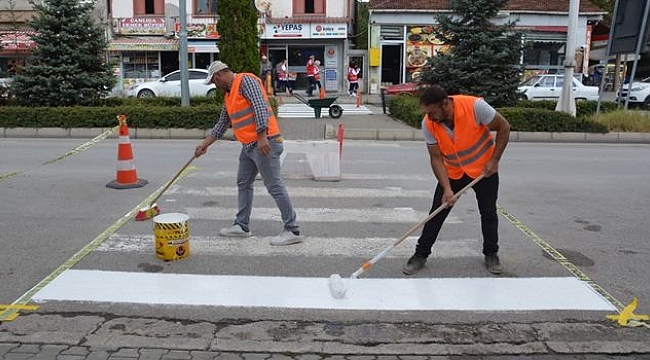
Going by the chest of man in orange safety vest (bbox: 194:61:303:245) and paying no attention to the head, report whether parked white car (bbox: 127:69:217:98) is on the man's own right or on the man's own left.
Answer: on the man's own right

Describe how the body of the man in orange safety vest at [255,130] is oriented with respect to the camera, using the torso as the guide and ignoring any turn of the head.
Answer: to the viewer's left

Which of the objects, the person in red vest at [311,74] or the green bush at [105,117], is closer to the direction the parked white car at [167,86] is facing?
the green bush

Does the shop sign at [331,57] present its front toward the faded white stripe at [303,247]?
yes

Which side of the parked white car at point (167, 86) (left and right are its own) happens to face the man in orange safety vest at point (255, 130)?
left

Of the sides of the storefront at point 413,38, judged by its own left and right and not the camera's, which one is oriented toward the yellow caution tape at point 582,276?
front

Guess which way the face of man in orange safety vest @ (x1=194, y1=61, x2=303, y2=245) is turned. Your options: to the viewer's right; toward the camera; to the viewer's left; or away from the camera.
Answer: to the viewer's left

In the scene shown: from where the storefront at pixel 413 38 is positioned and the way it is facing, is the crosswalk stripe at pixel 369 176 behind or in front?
in front

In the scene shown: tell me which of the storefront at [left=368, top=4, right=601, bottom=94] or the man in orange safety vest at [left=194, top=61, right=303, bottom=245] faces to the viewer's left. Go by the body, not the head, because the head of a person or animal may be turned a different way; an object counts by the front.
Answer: the man in orange safety vest

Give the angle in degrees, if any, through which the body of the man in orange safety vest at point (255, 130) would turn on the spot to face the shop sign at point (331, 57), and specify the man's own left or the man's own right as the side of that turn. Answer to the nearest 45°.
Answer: approximately 90° to the man's own right

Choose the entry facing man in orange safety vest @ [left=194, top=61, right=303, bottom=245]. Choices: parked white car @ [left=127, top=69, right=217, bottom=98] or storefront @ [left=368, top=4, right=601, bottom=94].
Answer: the storefront

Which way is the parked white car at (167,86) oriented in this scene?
to the viewer's left

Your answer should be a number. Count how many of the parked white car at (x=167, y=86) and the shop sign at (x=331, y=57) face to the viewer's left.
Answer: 1

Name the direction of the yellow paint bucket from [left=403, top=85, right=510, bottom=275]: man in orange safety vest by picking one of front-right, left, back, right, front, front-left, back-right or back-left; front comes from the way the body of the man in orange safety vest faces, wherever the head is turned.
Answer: front-right

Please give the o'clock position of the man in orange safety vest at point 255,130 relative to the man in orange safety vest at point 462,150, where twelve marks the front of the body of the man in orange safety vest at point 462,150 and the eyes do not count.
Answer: the man in orange safety vest at point 255,130 is roughly at 2 o'clock from the man in orange safety vest at point 462,150.
